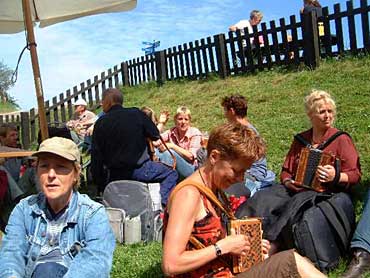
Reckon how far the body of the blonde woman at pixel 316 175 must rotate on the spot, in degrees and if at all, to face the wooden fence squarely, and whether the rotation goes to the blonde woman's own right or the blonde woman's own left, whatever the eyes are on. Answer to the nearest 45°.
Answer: approximately 180°

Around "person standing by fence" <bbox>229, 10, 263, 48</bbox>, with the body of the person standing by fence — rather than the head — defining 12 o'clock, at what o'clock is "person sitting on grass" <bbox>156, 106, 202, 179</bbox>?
The person sitting on grass is roughly at 2 o'clock from the person standing by fence.

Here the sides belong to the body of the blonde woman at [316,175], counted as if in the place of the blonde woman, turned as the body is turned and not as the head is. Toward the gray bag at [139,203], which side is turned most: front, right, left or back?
right

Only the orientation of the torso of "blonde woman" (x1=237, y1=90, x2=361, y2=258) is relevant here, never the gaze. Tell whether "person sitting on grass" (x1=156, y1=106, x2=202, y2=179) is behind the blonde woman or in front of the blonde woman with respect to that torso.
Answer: behind

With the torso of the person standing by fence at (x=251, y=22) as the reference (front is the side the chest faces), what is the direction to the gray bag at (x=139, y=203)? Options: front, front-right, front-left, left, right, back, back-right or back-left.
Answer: front-right

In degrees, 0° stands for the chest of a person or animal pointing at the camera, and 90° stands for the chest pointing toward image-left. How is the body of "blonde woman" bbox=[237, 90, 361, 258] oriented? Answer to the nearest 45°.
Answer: approximately 0°

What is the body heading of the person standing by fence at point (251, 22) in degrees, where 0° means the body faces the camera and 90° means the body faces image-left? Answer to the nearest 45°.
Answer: approximately 315°

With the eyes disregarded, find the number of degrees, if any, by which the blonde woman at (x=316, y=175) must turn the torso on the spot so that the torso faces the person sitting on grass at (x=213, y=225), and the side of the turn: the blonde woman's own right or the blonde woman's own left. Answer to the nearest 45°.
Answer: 0° — they already face them

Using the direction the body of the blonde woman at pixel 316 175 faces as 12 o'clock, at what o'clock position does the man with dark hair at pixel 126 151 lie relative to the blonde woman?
The man with dark hair is roughly at 4 o'clock from the blonde woman.

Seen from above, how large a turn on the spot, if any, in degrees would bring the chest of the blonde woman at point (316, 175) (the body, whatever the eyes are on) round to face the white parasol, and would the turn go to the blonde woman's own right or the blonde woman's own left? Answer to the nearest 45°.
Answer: approximately 135° to the blonde woman's own right
